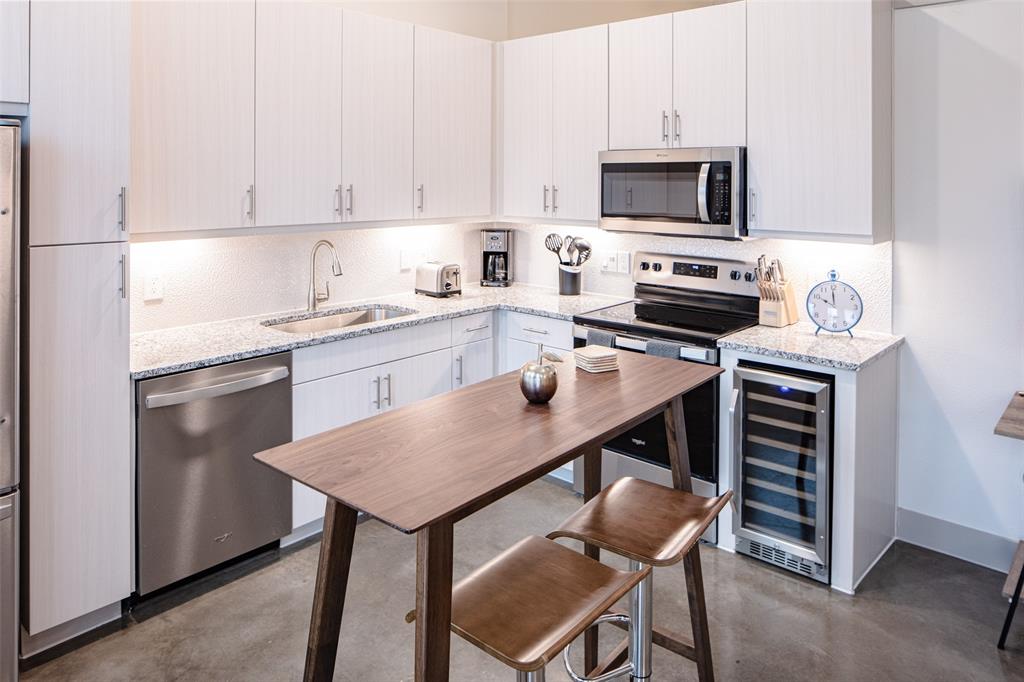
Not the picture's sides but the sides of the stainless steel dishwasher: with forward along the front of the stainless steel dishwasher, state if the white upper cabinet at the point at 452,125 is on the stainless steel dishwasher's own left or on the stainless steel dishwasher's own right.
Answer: on the stainless steel dishwasher's own left

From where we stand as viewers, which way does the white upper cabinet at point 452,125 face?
facing the viewer and to the right of the viewer

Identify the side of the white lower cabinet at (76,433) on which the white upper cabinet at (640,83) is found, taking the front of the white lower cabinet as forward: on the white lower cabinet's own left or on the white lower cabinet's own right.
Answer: on the white lower cabinet's own left

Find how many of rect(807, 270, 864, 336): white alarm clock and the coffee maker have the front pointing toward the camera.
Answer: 2

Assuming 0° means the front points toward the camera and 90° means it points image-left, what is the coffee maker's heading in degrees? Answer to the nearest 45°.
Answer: approximately 0°

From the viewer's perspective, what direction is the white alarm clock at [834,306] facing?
toward the camera

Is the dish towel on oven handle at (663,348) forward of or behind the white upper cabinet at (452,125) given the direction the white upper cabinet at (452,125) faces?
forward

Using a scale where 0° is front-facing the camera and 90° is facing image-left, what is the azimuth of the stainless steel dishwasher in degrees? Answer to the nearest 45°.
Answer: approximately 315°

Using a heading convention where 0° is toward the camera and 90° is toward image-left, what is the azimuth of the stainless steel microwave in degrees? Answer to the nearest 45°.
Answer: approximately 45°

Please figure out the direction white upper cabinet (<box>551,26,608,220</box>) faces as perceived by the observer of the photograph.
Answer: facing the viewer and to the left of the viewer

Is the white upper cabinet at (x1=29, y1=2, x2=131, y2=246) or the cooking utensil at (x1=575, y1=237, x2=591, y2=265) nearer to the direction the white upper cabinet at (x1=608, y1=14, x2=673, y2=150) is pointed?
the white upper cabinet
